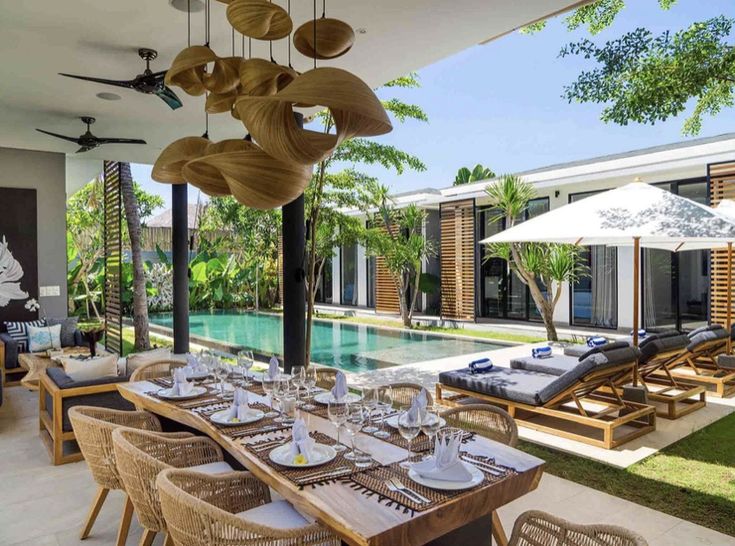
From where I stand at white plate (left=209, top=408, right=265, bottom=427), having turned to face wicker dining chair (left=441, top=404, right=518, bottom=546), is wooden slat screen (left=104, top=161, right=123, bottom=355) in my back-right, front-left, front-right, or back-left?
back-left

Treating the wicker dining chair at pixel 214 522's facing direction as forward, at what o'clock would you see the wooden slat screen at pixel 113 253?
The wooden slat screen is roughly at 10 o'clock from the wicker dining chair.

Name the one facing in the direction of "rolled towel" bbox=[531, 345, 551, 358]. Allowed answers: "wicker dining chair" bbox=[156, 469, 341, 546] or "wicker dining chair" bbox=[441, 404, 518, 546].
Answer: "wicker dining chair" bbox=[156, 469, 341, 546]

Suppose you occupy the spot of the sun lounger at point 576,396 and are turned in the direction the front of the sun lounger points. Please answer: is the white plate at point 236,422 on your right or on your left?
on your left

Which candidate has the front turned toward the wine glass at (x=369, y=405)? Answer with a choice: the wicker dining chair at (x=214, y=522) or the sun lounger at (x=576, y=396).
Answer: the wicker dining chair

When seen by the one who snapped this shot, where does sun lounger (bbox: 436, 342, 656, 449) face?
facing away from the viewer and to the left of the viewer

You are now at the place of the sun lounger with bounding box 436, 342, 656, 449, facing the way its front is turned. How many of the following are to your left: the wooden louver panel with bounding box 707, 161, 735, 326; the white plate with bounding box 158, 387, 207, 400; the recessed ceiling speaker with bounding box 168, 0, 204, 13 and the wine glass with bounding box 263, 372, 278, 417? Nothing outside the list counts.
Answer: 3

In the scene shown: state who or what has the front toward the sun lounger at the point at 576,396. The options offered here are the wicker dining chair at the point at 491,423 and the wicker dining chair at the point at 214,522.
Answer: the wicker dining chair at the point at 214,522

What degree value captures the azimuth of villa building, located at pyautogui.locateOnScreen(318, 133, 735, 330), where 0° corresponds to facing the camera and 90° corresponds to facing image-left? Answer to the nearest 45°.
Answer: approximately 45°

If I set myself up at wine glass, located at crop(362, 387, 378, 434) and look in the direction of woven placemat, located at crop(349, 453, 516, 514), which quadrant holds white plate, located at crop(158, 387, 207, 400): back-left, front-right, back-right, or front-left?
back-right
